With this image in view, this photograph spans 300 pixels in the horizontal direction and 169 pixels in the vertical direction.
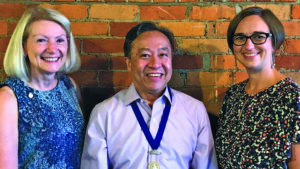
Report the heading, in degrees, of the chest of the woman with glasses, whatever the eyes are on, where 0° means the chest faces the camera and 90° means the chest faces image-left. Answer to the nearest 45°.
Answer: approximately 45°

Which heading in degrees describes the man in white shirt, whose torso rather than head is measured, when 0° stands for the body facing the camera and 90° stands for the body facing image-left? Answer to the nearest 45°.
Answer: approximately 0°
